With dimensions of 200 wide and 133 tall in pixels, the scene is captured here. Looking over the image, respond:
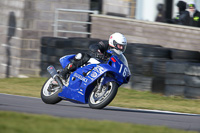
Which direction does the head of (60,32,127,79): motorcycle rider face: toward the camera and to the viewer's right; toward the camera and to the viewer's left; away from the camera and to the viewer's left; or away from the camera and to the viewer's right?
toward the camera and to the viewer's right

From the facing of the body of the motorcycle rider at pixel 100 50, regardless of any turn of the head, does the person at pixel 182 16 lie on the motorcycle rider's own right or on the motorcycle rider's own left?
on the motorcycle rider's own left

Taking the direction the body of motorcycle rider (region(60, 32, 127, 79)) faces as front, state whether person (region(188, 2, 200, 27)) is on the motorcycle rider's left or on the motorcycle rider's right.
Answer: on the motorcycle rider's left

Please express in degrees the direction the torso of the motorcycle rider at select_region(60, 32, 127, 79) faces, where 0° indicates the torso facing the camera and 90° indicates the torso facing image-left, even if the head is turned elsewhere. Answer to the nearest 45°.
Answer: approximately 315°
